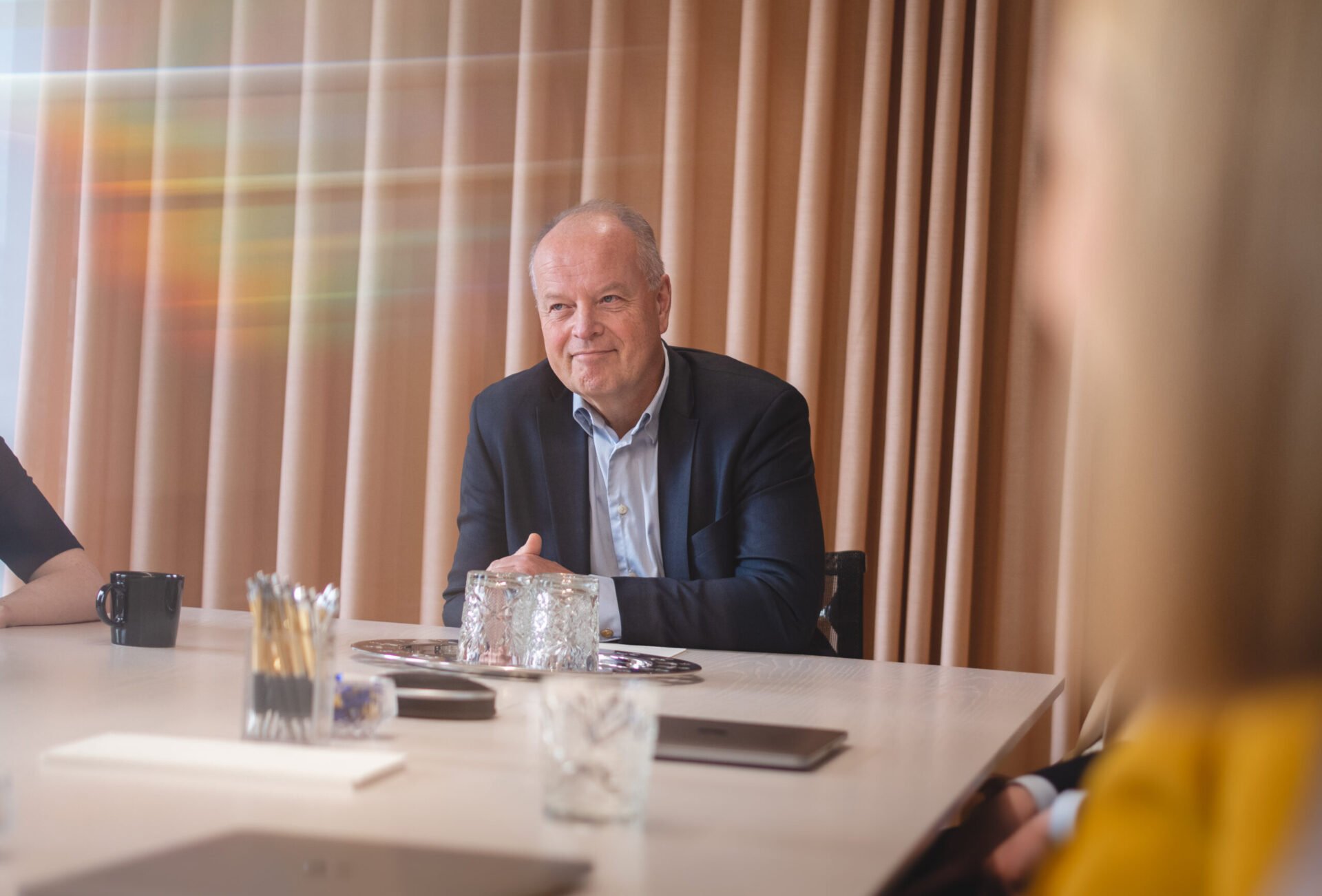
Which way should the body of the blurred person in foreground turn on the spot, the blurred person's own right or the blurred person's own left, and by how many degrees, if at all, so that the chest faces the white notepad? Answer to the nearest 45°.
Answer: approximately 45° to the blurred person's own left

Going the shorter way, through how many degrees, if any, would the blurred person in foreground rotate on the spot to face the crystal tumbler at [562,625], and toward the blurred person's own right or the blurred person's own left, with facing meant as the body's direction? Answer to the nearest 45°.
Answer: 0° — they already face it

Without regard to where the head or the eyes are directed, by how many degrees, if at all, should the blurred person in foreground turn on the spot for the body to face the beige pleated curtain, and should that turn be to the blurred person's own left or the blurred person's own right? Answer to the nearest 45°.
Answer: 0° — they already face it

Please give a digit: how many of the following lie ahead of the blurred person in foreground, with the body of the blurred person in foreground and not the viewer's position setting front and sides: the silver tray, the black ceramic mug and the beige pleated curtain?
3

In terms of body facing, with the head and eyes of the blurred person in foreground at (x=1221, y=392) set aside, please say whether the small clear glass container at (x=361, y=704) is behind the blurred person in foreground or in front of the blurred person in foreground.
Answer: in front

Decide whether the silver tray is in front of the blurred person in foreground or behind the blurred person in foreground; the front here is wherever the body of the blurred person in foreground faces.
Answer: in front

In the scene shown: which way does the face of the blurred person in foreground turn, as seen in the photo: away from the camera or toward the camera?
away from the camera

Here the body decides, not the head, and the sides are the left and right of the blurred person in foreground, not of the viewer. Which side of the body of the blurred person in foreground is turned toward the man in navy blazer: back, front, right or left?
front

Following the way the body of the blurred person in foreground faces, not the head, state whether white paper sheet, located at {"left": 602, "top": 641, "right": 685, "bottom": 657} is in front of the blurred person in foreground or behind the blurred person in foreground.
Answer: in front

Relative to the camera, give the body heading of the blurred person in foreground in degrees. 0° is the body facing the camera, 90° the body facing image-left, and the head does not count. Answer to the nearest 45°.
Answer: approximately 135°
